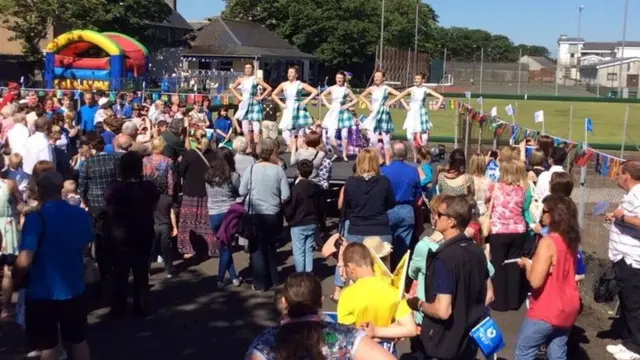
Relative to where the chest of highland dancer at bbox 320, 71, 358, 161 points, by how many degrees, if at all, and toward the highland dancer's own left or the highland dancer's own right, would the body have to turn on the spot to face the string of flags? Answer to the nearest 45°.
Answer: approximately 45° to the highland dancer's own left

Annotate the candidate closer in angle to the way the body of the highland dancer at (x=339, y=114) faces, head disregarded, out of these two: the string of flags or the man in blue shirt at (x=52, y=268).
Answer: the man in blue shirt

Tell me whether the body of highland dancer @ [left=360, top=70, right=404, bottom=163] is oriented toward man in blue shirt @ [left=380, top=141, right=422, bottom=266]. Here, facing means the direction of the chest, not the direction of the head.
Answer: yes

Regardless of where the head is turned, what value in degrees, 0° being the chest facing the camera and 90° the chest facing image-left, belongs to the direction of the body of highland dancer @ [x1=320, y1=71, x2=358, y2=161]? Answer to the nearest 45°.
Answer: approximately 0°

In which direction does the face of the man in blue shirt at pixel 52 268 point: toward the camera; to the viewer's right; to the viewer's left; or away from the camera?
away from the camera
